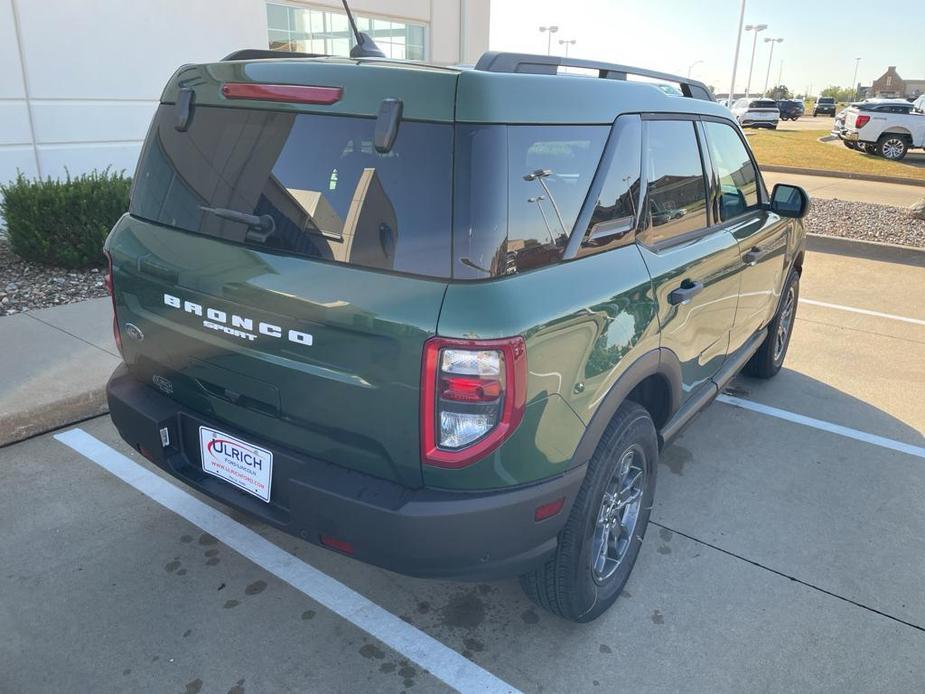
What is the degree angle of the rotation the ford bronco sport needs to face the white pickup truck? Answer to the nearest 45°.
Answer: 0° — it already faces it

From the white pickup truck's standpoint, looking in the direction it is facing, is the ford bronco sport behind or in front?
behind

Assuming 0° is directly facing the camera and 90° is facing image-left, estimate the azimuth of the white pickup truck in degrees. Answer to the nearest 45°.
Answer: approximately 225°

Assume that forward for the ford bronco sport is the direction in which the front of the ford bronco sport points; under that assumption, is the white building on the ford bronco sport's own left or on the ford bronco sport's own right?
on the ford bronco sport's own left

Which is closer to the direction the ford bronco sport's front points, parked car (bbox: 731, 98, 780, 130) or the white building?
the parked car

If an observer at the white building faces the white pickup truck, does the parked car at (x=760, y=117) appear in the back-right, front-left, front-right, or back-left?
front-left

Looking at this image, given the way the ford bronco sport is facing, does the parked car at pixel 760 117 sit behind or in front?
in front

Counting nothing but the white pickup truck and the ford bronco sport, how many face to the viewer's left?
0

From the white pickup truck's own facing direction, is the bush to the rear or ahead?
to the rear

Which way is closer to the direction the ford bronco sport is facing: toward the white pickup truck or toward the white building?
the white pickup truck

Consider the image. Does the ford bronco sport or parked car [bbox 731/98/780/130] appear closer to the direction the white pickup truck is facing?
the parked car

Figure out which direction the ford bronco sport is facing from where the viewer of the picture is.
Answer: facing away from the viewer and to the right of the viewer
